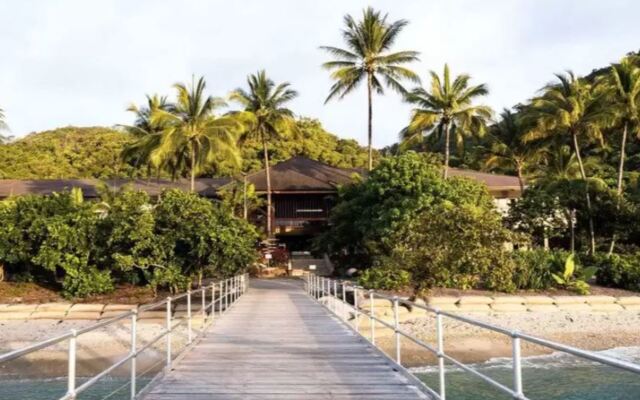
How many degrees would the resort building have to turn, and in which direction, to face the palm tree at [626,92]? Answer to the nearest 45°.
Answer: approximately 45° to its left

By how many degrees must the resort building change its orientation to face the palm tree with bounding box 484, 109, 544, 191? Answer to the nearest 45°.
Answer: approximately 90° to its left

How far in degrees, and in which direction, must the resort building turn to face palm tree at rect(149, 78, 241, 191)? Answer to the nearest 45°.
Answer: approximately 45° to its right

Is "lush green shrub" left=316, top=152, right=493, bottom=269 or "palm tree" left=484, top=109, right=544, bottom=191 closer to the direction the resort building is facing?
the lush green shrub

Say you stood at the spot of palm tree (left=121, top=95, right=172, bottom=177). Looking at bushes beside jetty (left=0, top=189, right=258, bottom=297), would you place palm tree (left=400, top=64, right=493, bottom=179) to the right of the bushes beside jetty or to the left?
left

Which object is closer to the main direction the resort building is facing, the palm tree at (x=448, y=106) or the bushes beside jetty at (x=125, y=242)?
the bushes beside jetty

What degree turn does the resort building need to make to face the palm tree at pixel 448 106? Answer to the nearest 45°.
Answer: approximately 45° to its left

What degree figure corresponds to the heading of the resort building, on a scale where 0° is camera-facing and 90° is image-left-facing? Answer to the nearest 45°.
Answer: approximately 0°
